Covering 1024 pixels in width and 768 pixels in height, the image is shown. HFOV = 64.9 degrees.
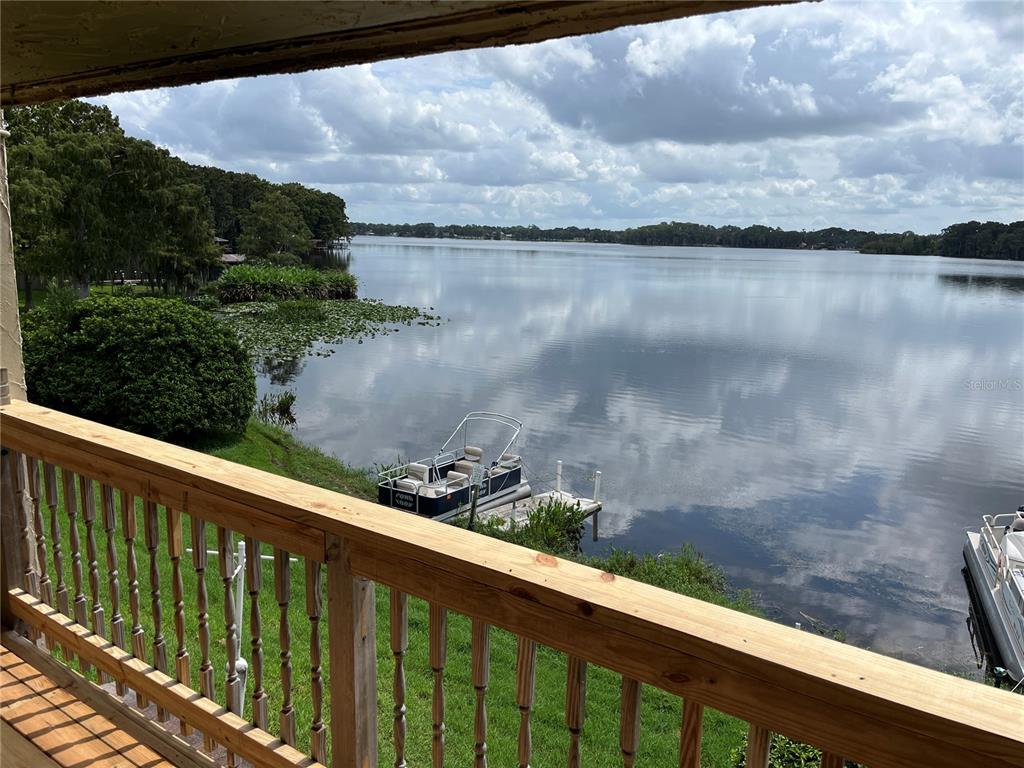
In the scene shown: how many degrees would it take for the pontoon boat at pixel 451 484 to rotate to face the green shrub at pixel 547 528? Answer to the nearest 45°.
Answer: approximately 90° to its left

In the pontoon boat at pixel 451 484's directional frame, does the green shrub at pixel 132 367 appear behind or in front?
in front

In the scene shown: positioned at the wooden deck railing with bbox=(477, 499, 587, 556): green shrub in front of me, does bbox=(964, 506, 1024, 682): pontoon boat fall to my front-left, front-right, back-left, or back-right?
front-right

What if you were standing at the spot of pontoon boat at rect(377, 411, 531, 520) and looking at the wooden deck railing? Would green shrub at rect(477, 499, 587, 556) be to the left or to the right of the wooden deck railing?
left

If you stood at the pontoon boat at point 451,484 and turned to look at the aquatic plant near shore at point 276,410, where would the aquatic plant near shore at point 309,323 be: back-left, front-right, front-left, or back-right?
front-right

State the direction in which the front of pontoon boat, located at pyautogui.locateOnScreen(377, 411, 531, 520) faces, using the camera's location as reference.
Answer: facing the viewer and to the left of the viewer

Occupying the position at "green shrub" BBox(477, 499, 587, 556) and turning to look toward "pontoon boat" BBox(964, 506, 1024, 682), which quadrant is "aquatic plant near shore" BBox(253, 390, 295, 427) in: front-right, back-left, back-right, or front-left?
back-left

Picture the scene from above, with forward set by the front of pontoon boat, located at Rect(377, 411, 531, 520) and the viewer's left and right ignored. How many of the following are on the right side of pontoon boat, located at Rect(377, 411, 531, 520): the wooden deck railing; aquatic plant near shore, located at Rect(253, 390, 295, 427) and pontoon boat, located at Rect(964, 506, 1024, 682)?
1
